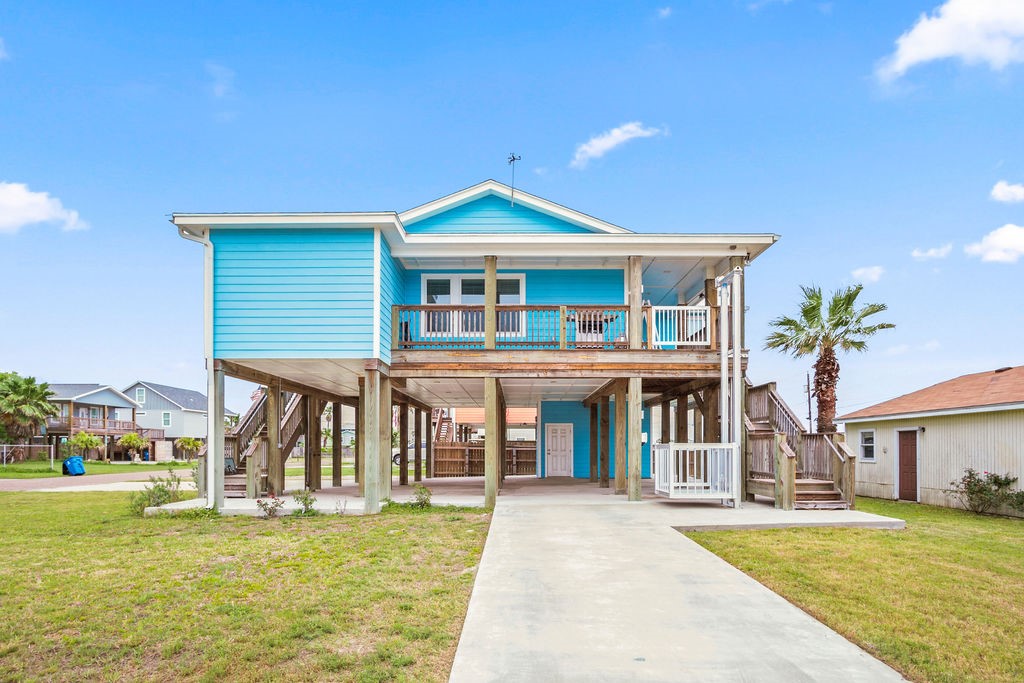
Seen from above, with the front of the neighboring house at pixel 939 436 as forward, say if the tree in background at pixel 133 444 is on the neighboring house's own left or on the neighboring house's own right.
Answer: on the neighboring house's own right

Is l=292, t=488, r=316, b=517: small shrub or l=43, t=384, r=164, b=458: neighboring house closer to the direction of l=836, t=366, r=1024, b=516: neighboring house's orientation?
the small shrub

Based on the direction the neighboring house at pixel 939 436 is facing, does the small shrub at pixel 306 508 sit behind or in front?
in front

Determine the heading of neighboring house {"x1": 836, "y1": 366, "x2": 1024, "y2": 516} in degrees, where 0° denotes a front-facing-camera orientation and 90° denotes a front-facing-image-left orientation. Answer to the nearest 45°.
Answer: approximately 45°
